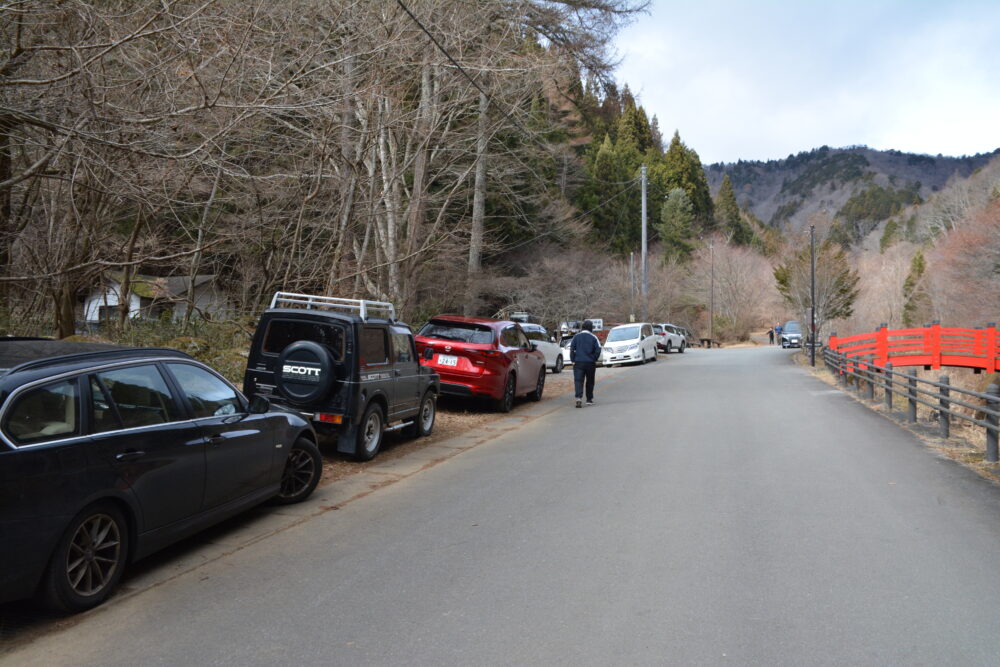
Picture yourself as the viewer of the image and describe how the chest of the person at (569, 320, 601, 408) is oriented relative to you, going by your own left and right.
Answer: facing away from the viewer

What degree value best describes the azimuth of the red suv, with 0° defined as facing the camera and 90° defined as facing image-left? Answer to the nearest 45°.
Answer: approximately 225°

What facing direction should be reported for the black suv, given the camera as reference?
facing away from the viewer and to the right of the viewer

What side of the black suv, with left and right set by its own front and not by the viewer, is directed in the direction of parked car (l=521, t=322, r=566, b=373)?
front

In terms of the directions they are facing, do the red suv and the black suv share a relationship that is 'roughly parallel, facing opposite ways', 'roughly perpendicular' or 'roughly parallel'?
roughly parallel

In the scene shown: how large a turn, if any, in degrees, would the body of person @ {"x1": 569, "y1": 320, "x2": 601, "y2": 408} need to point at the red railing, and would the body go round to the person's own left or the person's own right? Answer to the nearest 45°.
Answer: approximately 45° to the person's own right

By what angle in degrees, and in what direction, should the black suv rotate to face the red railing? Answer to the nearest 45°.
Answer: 0° — it already faces it

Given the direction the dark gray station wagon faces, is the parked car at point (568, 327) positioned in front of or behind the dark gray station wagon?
in front

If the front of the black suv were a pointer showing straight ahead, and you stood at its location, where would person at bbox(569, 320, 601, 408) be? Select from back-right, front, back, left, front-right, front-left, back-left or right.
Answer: front

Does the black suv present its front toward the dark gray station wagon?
no

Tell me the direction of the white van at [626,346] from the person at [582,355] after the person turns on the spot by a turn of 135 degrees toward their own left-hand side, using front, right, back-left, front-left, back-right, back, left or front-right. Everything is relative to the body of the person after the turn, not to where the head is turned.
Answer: back-right

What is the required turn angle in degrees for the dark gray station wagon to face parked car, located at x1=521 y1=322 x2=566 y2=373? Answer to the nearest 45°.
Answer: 0° — it already faces it

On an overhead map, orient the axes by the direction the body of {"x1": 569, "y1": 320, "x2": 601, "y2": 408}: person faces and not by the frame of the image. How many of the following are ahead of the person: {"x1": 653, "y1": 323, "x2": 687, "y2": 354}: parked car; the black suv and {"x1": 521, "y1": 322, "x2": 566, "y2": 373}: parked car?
2

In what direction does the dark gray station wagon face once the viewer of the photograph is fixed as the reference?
facing away from the viewer and to the right of the viewer
